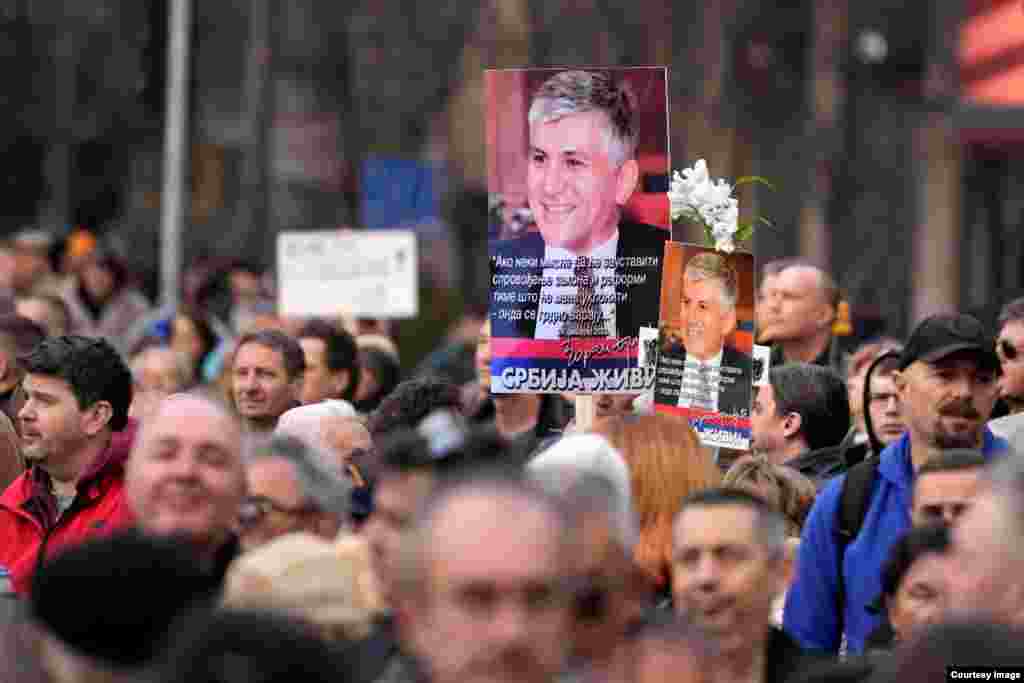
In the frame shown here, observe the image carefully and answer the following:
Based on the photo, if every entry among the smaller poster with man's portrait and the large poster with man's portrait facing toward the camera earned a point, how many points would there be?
2

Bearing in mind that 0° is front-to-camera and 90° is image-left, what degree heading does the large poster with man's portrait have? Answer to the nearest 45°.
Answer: approximately 0°

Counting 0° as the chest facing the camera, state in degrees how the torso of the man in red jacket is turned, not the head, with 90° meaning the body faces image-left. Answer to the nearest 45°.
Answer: approximately 45°

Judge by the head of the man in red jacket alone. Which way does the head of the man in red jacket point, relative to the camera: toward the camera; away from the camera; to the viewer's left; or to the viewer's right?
to the viewer's left

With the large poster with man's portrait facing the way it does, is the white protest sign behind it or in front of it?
behind
